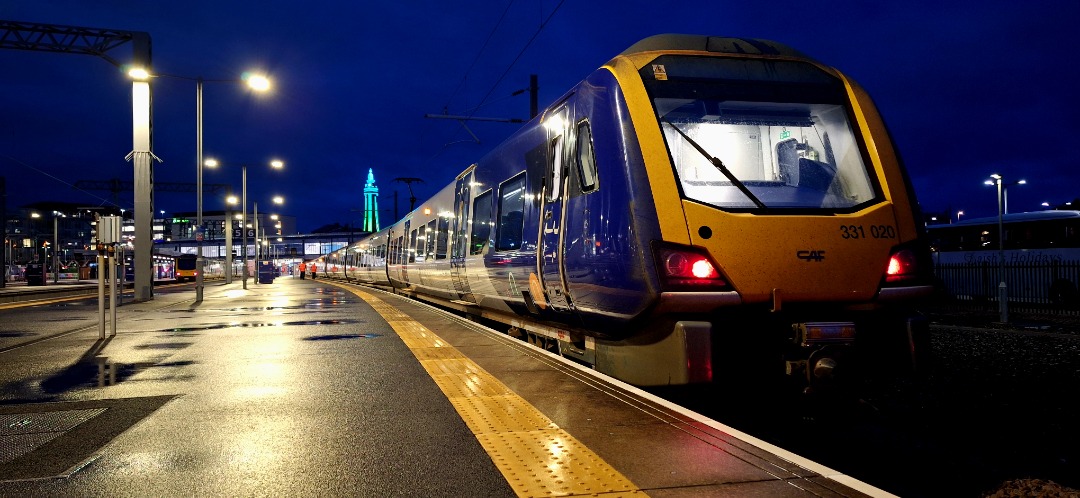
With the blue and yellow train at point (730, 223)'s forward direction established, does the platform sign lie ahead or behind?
behind

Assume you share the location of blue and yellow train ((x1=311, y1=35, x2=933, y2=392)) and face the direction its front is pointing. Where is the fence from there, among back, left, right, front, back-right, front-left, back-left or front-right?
left

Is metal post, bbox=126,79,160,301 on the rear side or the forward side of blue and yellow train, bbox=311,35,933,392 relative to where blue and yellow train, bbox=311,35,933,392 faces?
on the rear side

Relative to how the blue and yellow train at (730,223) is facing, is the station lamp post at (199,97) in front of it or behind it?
behind

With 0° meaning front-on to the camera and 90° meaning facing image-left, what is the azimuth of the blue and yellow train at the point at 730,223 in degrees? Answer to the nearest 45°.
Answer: approximately 315°
